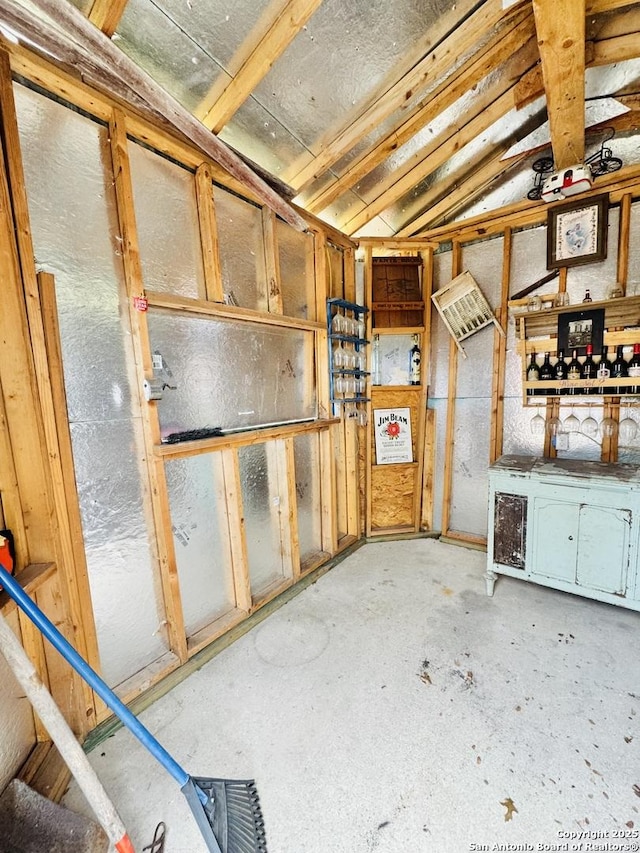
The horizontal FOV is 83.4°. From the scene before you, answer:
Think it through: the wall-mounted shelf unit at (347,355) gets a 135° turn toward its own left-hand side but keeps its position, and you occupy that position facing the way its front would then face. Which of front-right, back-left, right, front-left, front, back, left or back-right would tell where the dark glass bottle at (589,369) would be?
right

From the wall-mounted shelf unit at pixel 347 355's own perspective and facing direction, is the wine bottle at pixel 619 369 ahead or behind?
ahead

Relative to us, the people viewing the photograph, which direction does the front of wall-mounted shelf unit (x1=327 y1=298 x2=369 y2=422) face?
facing the viewer and to the right of the viewer

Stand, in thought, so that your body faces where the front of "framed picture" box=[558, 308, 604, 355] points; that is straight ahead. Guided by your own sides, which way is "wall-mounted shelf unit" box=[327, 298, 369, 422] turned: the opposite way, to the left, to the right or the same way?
to the left

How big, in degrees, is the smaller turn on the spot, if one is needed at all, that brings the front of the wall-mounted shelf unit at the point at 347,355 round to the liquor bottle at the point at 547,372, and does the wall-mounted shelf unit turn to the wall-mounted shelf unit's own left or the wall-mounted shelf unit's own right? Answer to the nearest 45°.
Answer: approximately 45° to the wall-mounted shelf unit's own left

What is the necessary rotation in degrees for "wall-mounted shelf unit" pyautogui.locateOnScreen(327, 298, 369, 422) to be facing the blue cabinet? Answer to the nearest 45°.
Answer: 0° — it already faces it

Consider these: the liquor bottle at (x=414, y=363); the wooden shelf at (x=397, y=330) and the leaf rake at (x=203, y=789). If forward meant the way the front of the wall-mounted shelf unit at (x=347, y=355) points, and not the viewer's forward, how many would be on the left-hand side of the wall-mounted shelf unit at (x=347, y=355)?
2

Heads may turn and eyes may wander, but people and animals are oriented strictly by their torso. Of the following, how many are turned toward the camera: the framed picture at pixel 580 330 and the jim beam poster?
2

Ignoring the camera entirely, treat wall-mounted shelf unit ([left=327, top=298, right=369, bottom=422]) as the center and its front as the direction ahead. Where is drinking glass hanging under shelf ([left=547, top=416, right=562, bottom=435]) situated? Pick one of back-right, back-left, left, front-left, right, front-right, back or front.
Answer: front-left

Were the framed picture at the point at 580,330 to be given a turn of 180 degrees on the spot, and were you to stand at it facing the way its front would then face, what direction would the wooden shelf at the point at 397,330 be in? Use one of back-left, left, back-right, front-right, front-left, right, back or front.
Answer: left

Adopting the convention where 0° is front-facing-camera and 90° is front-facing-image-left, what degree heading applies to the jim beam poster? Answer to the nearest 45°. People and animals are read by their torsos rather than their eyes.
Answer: approximately 0°

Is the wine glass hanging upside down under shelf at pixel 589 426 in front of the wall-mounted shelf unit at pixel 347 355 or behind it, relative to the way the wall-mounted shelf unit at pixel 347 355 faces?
in front
